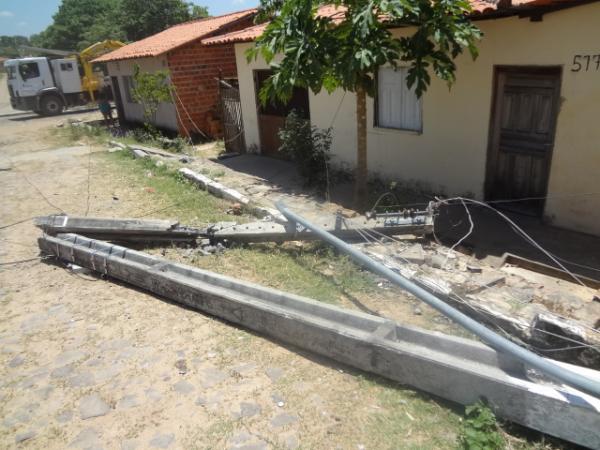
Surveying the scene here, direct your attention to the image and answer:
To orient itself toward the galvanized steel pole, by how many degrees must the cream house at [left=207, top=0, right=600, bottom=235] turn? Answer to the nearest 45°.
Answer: approximately 45° to its left

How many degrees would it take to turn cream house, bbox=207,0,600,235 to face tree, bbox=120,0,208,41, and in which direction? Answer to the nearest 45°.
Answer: approximately 90° to its right

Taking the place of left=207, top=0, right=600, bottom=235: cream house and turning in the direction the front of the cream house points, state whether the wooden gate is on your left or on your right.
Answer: on your right

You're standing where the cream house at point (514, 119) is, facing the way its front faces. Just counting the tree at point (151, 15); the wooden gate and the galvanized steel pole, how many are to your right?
2

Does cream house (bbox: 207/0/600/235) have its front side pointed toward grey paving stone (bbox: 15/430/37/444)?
yes

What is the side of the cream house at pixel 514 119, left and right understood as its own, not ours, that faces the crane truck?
right

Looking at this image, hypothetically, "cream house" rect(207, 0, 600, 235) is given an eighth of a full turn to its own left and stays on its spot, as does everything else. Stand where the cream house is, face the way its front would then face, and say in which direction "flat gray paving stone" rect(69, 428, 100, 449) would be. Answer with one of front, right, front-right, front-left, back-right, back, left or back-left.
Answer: front-right

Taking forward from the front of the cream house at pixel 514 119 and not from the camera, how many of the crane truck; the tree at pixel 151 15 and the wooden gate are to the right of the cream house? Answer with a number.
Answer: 3

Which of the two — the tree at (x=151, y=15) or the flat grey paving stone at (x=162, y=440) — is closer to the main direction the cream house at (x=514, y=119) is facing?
the flat grey paving stone

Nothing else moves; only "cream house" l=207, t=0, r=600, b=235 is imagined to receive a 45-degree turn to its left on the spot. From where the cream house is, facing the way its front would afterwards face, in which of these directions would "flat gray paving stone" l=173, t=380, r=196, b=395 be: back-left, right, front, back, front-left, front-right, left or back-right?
front-right

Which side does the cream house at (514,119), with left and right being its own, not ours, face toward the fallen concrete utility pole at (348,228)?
front

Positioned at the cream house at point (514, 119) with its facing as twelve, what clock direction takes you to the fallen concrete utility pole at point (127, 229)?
The fallen concrete utility pole is roughly at 1 o'clock from the cream house.

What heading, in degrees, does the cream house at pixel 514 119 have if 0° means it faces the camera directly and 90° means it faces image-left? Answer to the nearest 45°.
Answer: approximately 45°

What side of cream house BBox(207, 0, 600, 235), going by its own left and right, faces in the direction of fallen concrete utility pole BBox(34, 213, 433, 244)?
front

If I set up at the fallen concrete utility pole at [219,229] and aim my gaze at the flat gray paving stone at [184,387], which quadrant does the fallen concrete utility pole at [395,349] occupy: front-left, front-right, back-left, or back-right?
front-left

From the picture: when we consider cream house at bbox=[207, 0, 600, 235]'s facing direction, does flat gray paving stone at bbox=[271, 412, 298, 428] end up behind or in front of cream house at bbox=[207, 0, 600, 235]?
in front

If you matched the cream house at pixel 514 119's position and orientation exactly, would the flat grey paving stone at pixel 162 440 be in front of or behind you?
in front

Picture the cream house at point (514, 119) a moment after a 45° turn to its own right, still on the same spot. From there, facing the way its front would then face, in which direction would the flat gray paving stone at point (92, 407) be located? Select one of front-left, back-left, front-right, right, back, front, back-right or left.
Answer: front-left
